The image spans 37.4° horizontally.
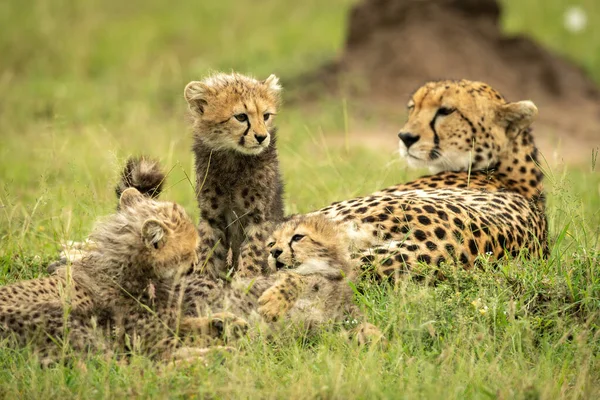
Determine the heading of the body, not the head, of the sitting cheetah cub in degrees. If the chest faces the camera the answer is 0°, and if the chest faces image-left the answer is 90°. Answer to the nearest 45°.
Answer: approximately 0°

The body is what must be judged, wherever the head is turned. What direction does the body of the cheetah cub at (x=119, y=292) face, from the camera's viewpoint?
to the viewer's right

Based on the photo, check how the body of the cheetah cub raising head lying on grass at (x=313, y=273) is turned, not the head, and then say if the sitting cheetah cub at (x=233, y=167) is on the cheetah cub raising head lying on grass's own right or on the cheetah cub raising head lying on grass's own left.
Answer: on the cheetah cub raising head lying on grass's own right

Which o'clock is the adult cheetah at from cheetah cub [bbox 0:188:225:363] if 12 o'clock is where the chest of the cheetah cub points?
The adult cheetah is roughly at 11 o'clock from the cheetah cub.

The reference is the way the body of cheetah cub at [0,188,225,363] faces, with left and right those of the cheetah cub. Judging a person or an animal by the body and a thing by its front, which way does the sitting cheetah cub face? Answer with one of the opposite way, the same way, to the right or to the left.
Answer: to the right

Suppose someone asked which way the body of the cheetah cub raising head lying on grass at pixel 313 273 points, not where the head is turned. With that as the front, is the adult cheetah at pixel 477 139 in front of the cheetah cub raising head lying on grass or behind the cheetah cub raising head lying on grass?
behind

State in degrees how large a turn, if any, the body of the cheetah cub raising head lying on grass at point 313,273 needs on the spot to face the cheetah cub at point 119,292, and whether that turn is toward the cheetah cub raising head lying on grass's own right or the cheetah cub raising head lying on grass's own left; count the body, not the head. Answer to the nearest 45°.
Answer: approximately 45° to the cheetah cub raising head lying on grass's own right

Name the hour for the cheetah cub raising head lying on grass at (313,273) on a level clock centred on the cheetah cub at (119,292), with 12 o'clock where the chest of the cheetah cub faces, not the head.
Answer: The cheetah cub raising head lying on grass is roughly at 12 o'clock from the cheetah cub.

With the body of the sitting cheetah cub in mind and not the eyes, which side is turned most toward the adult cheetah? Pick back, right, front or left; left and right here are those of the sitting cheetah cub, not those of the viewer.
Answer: left
